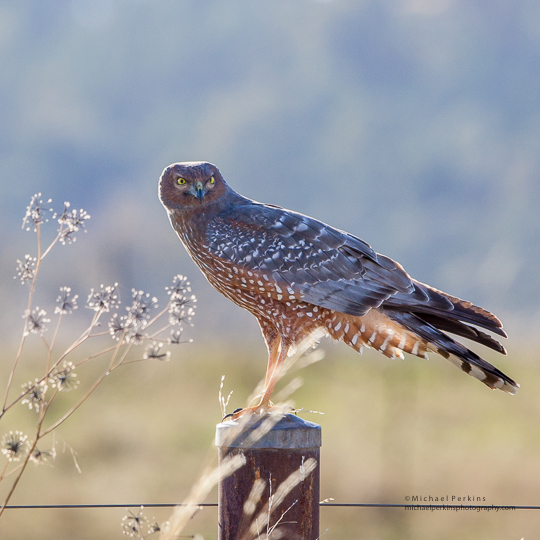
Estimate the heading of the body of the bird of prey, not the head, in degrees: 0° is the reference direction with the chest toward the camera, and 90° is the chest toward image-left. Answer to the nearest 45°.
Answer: approximately 90°
